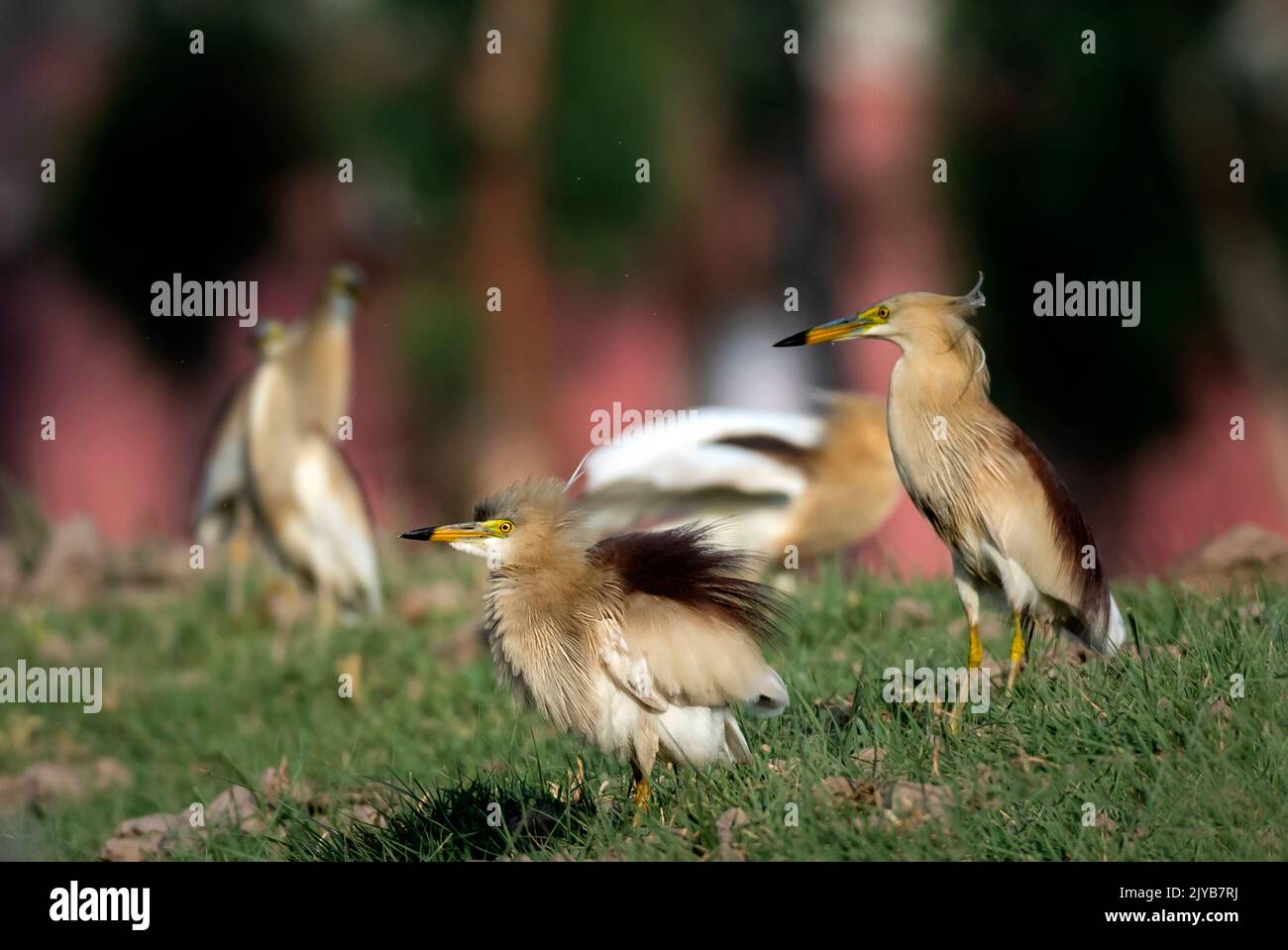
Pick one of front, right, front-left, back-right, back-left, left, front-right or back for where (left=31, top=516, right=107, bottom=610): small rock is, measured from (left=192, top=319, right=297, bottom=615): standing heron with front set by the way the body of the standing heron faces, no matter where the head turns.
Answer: back

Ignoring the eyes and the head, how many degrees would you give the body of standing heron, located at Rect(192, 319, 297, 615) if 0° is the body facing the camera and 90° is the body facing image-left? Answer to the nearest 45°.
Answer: approximately 270°

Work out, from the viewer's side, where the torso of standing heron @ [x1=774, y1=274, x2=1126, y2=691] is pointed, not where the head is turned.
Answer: to the viewer's left

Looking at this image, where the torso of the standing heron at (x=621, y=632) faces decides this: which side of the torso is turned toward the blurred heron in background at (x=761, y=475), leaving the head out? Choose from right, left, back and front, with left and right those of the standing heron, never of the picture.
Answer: right

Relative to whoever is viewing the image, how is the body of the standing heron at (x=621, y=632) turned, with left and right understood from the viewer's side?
facing to the left of the viewer

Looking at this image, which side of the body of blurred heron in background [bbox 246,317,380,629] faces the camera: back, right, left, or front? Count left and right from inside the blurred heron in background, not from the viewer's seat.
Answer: left

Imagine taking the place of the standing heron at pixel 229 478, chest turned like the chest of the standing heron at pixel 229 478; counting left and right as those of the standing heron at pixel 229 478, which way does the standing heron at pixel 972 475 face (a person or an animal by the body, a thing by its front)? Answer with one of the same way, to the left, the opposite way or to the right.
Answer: the opposite way

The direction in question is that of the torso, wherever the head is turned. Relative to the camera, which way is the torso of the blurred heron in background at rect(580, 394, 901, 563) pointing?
to the viewer's right

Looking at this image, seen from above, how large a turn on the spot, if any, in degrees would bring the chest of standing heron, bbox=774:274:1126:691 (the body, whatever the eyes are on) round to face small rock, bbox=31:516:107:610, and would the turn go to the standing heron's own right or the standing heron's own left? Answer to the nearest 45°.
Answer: approximately 45° to the standing heron's own right

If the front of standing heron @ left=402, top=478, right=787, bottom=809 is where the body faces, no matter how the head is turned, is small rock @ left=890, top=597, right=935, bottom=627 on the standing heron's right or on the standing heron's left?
on the standing heron's right

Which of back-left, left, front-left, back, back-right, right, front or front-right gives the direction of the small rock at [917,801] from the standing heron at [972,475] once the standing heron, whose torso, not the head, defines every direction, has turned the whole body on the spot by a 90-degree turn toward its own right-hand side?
back

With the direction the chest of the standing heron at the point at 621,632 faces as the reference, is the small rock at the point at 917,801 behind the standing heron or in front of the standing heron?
behind
